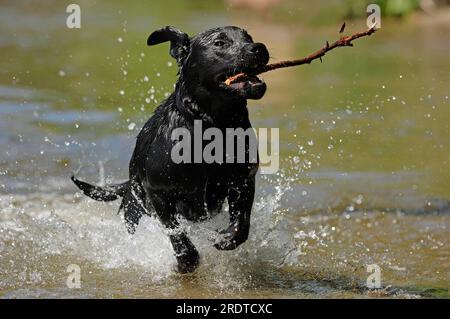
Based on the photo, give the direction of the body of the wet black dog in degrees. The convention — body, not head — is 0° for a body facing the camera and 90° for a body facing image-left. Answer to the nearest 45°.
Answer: approximately 315°
